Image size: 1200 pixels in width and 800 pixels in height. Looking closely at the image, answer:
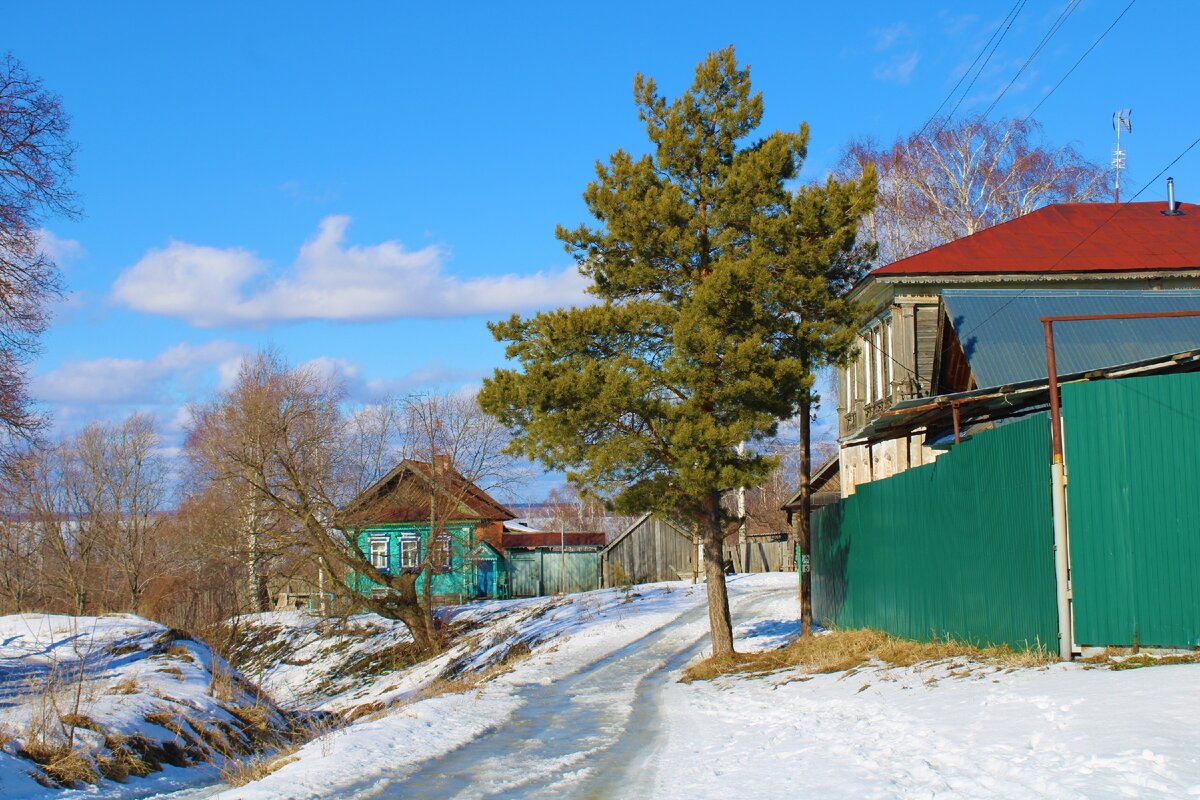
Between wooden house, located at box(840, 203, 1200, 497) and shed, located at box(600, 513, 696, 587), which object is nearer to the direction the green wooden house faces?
the wooden house

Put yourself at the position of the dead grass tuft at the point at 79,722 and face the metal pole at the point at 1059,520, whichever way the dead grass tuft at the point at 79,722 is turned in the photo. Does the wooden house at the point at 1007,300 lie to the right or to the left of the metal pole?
left

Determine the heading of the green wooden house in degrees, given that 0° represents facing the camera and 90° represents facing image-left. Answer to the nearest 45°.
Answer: approximately 0°

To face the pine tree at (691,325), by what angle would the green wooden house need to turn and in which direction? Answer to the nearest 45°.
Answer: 0° — it already faces it

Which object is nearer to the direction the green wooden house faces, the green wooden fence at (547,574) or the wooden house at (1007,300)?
the wooden house

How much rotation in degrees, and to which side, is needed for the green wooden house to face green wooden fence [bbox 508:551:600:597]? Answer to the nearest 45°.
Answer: approximately 135° to its left

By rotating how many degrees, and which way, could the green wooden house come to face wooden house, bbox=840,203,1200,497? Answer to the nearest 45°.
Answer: approximately 45° to its left

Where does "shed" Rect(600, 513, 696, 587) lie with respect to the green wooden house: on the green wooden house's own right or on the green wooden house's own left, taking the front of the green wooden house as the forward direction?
on the green wooden house's own left
